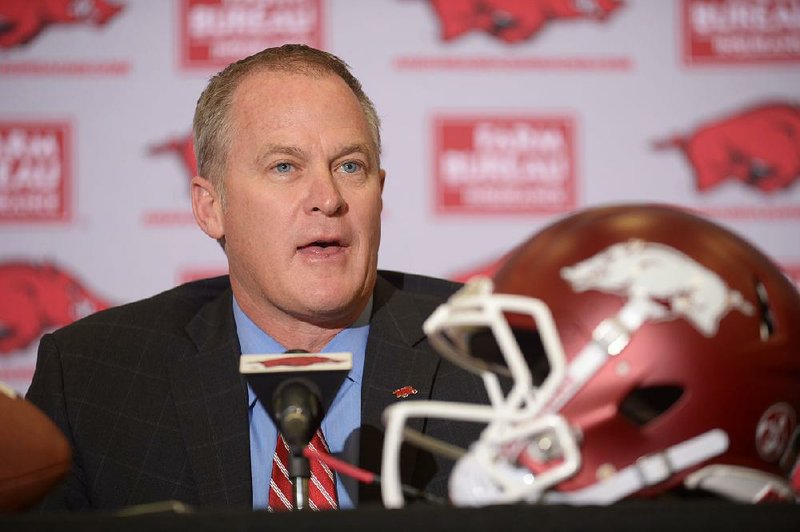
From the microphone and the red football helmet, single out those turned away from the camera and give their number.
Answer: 1

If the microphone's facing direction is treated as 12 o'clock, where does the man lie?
The man is roughly at 12 o'clock from the microphone.

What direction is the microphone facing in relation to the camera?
away from the camera

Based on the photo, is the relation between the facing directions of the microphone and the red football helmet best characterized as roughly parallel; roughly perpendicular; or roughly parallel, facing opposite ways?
roughly perpendicular

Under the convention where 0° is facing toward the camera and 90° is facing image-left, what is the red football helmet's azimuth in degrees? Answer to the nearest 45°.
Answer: approximately 90°
